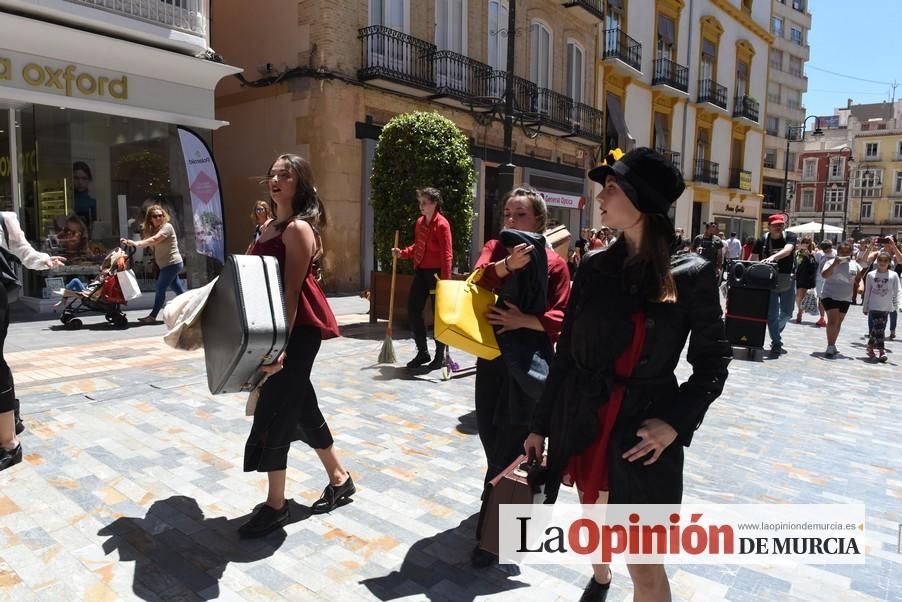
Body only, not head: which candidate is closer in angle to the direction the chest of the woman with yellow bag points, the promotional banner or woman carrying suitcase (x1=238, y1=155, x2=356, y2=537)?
the woman carrying suitcase

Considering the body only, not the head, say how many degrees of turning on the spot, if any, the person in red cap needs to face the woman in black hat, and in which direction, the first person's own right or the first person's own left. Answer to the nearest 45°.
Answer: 0° — they already face them

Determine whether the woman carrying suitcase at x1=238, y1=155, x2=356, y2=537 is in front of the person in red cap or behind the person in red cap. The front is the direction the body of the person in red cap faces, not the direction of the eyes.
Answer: in front

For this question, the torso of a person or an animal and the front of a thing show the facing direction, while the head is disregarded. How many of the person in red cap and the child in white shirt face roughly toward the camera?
2

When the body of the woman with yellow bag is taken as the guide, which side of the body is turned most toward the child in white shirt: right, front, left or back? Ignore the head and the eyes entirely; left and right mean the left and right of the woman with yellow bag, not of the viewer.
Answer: back

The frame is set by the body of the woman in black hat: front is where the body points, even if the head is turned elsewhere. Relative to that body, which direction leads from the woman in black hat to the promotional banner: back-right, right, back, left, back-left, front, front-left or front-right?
right

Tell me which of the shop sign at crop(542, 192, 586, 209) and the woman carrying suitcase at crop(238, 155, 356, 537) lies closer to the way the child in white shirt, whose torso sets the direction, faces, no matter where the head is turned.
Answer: the woman carrying suitcase

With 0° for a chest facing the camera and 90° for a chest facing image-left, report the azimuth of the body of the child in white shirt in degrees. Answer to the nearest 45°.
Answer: approximately 0°

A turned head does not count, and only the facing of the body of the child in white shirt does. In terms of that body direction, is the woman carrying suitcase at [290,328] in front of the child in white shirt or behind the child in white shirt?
in front

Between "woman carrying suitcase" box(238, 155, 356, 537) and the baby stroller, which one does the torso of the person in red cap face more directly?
the woman carrying suitcase

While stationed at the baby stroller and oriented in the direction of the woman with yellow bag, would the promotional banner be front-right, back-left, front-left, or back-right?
back-left

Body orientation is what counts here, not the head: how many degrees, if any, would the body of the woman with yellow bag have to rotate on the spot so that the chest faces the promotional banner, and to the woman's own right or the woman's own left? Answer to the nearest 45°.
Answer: approximately 90° to the woman's own right
